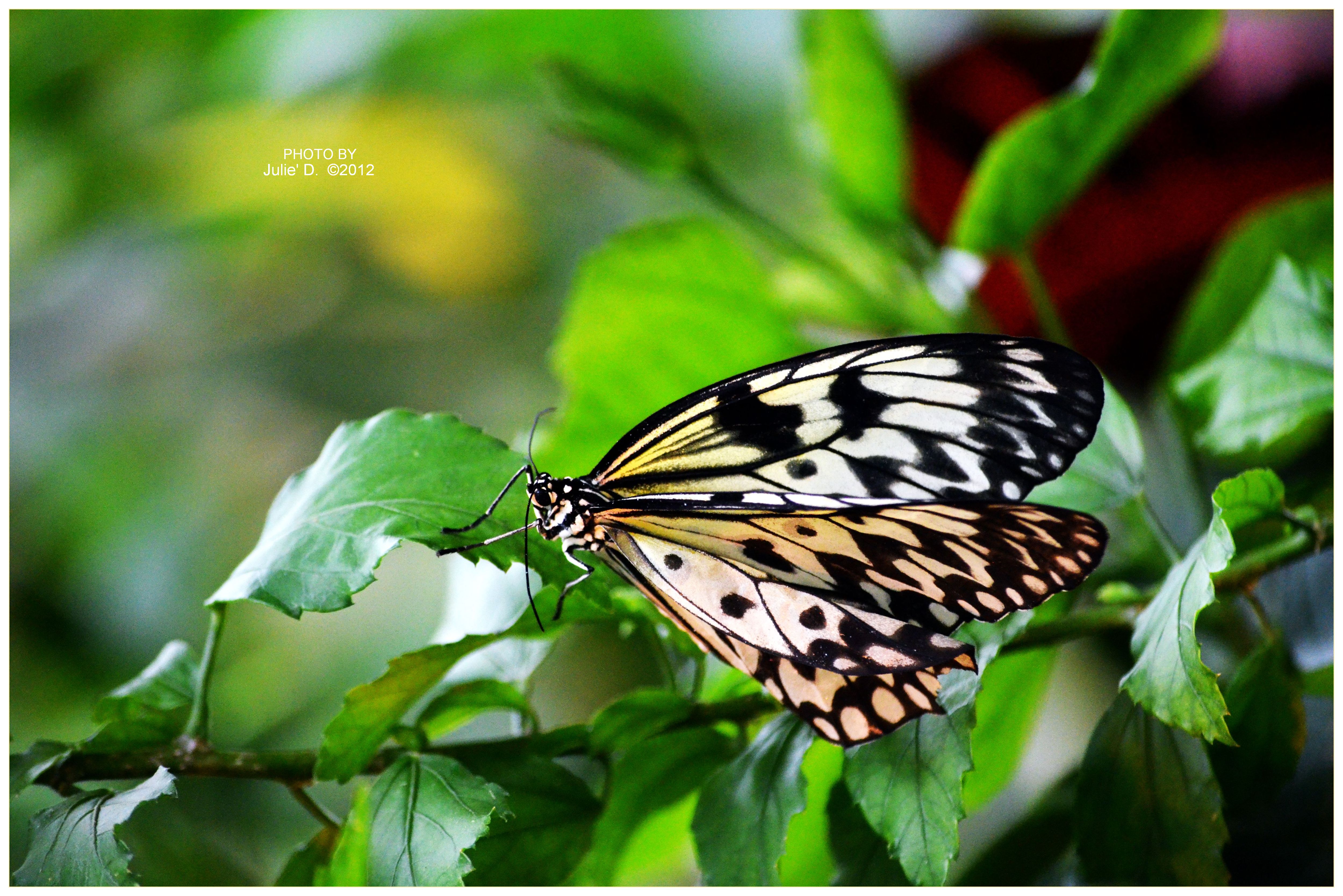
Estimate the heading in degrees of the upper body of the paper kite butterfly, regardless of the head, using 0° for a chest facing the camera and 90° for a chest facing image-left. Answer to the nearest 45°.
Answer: approximately 90°

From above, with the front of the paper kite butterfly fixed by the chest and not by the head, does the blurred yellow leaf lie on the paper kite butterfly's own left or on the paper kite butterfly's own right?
on the paper kite butterfly's own right
